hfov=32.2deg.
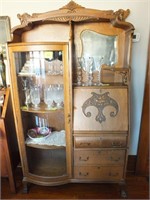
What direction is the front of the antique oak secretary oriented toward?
toward the camera
